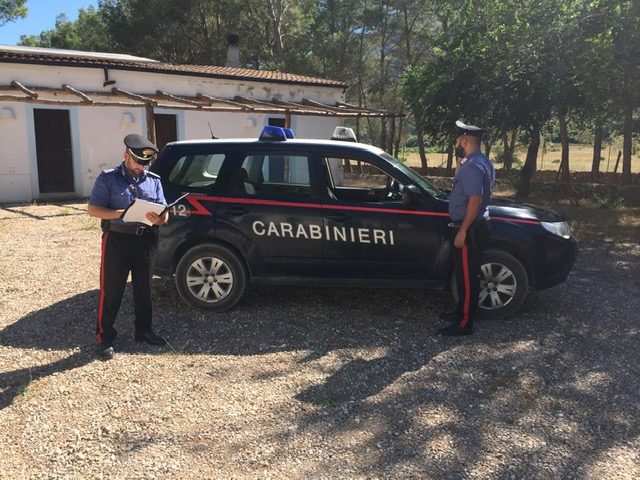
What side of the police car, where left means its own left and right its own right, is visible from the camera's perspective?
right

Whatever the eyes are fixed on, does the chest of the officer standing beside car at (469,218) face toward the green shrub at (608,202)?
no

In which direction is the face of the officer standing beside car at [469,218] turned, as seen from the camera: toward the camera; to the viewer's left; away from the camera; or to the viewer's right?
to the viewer's left

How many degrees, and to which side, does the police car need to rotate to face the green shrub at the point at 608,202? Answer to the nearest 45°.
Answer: approximately 45° to its left

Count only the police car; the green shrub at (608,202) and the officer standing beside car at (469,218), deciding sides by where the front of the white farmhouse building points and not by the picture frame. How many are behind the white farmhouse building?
0

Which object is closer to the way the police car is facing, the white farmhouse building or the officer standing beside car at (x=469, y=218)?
the officer standing beside car

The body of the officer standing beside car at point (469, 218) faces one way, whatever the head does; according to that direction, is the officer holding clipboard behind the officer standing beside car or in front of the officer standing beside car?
in front

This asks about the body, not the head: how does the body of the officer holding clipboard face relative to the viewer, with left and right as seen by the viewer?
facing the viewer and to the right of the viewer

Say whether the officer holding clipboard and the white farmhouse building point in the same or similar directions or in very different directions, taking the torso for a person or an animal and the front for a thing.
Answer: same or similar directions

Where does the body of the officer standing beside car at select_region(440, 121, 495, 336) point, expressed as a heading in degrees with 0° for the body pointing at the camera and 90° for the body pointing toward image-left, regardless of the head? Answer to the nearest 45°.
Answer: approximately 90°

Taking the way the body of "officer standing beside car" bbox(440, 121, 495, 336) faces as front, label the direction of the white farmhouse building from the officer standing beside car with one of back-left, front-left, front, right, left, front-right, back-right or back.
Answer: front-right

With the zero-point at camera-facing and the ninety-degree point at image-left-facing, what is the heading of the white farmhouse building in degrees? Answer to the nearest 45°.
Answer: approximately 315°

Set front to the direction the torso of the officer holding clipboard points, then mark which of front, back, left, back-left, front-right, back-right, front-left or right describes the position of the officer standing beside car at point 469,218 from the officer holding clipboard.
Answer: front-left
